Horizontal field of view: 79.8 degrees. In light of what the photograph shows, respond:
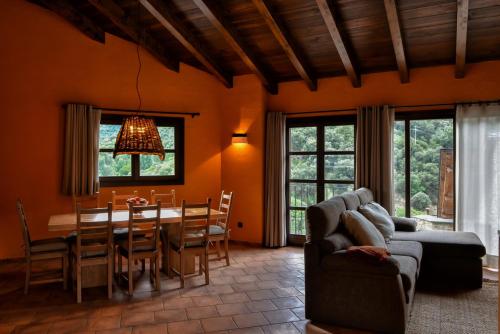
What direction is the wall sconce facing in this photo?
toward the camera

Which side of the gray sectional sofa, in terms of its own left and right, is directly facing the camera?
right

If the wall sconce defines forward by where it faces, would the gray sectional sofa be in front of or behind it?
in front

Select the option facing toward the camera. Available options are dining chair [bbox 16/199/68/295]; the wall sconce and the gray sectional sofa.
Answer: the wall sconce

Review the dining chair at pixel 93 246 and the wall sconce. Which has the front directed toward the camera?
the wall sconce

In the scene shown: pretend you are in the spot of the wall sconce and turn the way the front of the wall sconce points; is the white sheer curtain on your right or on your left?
on your left

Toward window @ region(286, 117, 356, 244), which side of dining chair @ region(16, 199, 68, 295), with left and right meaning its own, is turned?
front

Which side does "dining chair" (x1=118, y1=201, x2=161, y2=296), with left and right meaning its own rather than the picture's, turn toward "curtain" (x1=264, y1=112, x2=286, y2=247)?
right

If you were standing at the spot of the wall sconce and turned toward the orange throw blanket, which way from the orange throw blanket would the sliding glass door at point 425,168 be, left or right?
left

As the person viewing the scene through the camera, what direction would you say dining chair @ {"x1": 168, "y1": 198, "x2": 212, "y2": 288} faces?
facing away from the viewer and to the left of the viewer

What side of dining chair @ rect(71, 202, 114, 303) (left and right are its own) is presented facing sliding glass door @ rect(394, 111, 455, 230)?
right

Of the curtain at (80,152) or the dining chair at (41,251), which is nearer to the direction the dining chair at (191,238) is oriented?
the curtain

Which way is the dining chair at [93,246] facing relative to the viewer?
away from the camera

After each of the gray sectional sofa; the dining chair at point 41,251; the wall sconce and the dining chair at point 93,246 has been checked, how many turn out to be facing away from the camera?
1

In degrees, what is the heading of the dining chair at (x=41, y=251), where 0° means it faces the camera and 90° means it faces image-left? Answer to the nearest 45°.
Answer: approximately 270°

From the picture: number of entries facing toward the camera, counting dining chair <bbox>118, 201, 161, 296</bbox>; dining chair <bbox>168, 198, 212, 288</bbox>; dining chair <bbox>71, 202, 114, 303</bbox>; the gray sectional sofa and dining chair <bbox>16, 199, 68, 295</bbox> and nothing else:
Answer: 0
